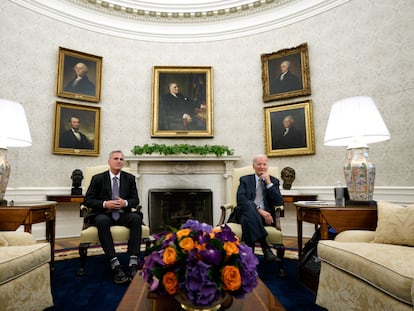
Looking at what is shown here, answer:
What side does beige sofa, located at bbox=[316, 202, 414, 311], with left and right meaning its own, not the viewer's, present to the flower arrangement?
front

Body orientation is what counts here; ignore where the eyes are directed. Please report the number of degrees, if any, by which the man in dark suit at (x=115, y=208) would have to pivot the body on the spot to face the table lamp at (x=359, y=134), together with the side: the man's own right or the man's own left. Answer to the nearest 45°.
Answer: approximately 45° to the man's own left

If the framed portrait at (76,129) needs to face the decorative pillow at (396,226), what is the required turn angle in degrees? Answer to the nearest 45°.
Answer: approximately 45° to its left

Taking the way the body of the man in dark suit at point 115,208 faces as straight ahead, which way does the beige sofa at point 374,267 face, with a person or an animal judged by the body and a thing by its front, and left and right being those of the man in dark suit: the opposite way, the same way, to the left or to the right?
to the right

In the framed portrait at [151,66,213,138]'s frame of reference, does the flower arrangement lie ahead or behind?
ahead

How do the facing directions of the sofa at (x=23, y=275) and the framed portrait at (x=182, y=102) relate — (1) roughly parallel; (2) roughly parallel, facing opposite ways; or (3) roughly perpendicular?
roughly perpendicular

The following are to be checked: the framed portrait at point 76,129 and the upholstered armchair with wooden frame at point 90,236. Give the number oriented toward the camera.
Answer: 2

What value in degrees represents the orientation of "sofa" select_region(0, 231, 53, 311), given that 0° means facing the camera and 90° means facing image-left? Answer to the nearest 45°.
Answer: approximately 315°

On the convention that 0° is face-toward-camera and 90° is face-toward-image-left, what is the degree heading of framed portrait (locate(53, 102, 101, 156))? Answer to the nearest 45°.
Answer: approximately 0°

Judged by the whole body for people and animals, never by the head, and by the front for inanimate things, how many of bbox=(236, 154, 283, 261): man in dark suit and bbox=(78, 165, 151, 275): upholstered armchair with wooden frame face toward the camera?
2

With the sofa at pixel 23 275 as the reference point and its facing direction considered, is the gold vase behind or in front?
in front

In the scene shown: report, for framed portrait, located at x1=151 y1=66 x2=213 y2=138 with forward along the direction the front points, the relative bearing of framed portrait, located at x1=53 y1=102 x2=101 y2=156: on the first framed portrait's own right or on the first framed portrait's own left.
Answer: on the first framed portrait's own right

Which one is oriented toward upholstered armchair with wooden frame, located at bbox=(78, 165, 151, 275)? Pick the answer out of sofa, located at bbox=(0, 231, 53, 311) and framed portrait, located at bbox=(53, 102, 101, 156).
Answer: the framed portrait

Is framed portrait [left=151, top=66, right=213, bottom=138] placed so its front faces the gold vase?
yes
